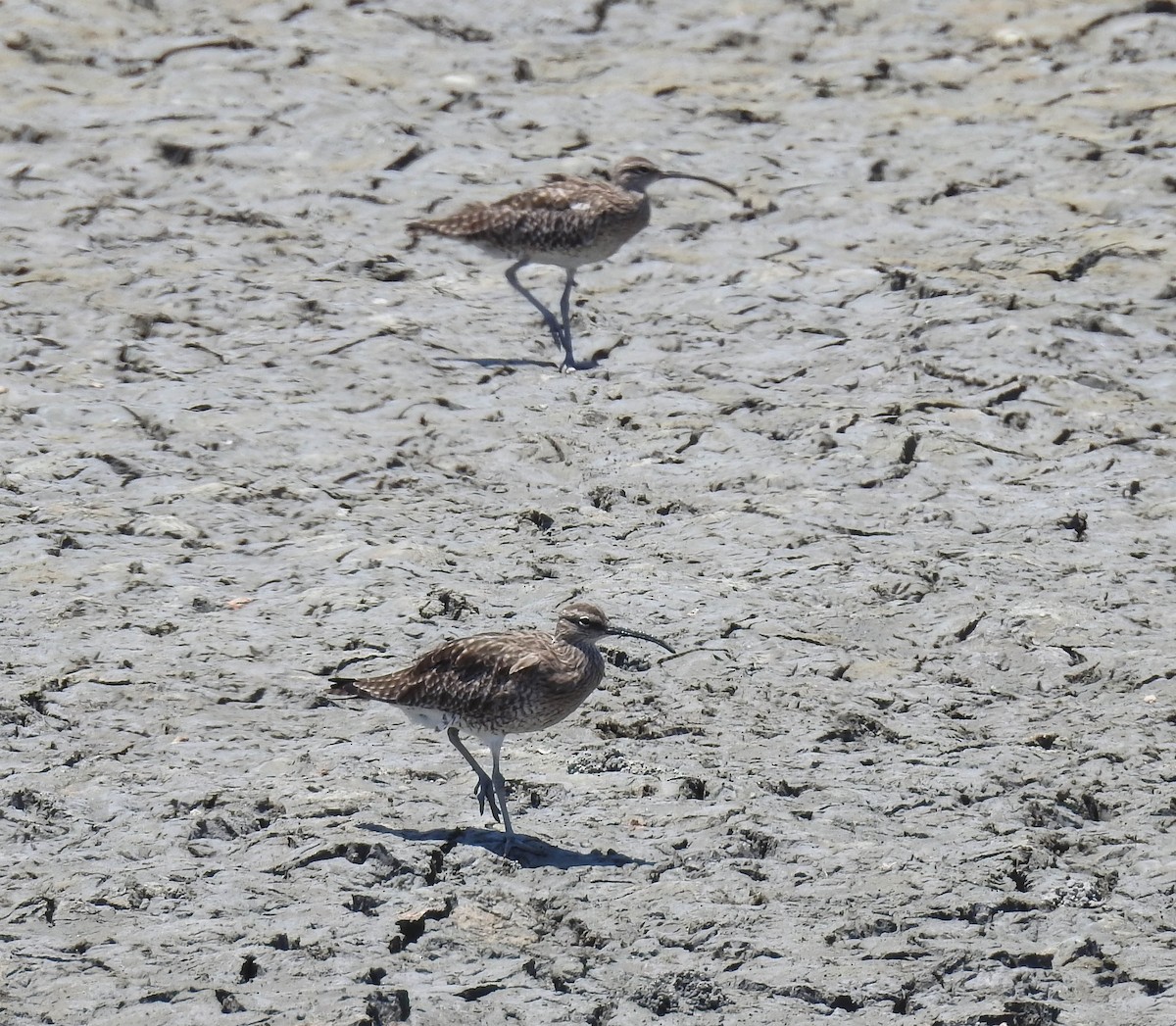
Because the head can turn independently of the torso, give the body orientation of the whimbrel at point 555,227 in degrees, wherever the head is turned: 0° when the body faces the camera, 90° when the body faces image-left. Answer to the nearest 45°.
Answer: approximately 270°

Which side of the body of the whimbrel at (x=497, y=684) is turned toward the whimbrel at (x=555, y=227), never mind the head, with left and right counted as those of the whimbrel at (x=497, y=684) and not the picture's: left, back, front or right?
left

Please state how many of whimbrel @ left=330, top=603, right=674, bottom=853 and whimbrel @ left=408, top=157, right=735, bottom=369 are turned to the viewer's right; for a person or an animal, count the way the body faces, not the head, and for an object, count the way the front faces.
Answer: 2

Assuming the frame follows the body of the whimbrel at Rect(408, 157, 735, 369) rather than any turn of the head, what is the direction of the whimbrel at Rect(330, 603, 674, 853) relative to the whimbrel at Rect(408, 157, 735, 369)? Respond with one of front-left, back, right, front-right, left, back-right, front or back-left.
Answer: right

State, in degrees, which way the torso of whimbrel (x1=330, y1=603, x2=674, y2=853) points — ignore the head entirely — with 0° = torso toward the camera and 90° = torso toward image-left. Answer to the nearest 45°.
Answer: approximately 270°
